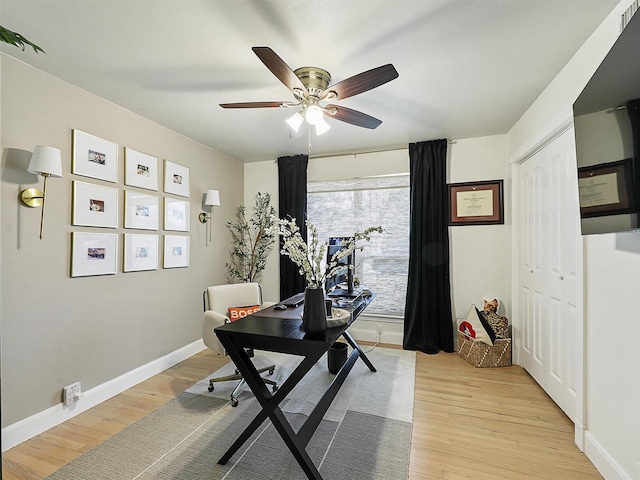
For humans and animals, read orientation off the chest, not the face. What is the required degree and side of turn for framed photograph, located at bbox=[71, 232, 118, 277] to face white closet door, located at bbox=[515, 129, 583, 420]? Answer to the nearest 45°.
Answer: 0° — it already faces it

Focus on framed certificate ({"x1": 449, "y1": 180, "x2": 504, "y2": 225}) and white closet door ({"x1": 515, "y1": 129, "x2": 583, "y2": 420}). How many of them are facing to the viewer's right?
0

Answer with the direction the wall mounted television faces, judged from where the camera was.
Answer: facing the viewer and to the left of the viewer

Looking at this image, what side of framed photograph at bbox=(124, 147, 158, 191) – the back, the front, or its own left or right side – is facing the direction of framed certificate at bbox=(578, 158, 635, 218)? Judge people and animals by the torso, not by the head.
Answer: front

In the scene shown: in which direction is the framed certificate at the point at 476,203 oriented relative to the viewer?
toward the camera

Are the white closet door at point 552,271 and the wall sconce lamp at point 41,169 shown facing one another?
yes

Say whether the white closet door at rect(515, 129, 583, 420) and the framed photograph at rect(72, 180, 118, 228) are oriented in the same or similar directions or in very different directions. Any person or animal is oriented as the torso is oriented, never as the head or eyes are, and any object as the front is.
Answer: very different directions

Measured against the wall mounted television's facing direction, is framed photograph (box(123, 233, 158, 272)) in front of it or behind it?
in front

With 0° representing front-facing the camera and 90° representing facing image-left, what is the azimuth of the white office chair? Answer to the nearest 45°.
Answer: approximately 315°

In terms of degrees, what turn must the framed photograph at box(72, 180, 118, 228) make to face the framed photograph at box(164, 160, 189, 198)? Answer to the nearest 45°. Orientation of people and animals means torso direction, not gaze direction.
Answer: approximately 90° to its left

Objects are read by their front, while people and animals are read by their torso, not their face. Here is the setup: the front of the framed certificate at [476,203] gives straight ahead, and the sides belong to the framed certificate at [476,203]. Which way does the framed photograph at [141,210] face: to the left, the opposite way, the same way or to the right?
to the left

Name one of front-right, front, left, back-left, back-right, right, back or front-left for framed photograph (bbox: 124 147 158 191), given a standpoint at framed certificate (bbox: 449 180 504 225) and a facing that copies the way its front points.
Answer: front-right

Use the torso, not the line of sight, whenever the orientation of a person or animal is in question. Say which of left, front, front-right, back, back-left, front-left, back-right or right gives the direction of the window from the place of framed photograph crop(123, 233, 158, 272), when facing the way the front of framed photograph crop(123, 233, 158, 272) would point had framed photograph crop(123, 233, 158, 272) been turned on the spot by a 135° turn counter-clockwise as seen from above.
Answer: right

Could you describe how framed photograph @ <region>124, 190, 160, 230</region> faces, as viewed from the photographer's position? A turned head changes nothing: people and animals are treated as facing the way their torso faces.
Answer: facing the viewer and to the right of the viewer
